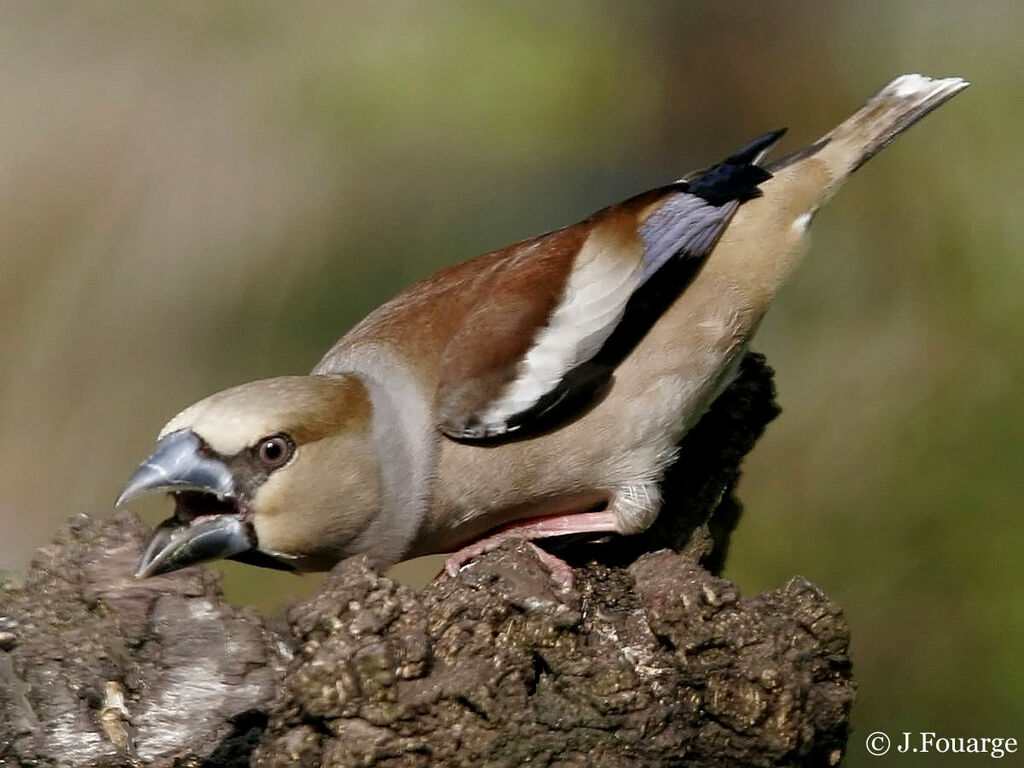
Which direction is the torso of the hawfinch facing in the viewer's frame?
to the viewer's left
